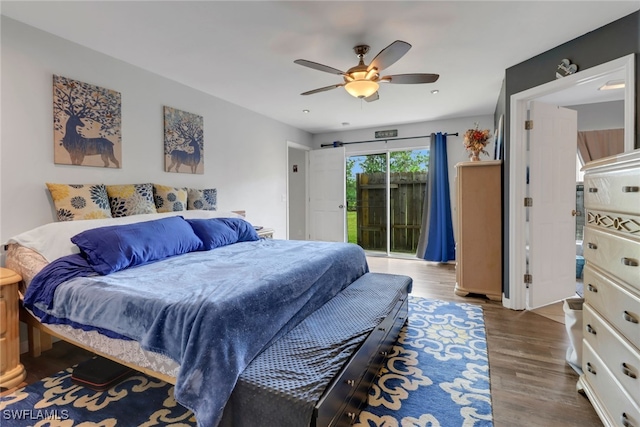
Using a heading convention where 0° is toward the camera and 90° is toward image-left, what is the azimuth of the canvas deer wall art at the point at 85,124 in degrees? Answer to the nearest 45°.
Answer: approximately 315°

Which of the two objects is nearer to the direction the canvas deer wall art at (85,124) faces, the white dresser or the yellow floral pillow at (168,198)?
the white dresser

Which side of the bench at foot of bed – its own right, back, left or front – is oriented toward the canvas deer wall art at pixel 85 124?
back

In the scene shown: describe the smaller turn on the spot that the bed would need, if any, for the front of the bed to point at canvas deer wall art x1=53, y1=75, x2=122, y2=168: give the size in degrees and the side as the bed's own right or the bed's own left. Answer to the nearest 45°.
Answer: approximately 180°

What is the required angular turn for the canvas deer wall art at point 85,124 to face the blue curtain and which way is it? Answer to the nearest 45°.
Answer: approximately 45° to its left

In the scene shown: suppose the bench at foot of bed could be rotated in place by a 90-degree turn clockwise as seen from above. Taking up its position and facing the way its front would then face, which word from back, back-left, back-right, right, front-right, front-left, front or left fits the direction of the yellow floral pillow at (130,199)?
right

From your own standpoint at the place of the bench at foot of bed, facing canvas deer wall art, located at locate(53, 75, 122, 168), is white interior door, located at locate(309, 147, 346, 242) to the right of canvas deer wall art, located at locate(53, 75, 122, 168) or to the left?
right
